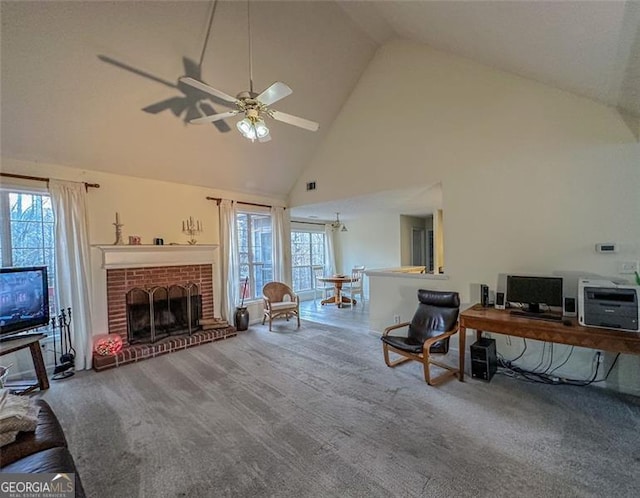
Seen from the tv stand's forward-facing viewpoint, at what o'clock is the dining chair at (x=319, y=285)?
The dining chair is roughly at 10 o'clock from the tv stand.

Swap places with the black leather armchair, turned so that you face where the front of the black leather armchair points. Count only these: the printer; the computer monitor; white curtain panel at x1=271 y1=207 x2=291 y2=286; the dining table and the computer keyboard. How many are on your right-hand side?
2

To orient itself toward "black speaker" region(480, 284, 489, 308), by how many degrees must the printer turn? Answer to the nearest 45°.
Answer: approximately 45° to its right

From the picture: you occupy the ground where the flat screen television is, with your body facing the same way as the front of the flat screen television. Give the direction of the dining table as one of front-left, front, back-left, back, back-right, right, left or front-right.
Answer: front-left

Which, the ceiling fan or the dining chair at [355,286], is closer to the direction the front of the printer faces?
the ceiling fan

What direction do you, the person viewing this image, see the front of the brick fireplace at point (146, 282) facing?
facing the viewer and to the right of the viewer

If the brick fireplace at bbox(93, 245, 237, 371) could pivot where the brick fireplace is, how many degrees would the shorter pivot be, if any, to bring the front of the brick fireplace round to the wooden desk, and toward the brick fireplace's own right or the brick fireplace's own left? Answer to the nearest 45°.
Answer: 0° — it already faces it

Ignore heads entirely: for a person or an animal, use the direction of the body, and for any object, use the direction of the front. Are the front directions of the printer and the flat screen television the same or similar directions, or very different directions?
very different directions

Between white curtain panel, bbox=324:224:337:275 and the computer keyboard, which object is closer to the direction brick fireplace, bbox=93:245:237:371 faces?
the computer keyboard

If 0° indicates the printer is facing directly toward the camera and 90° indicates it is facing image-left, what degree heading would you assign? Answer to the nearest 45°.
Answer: approximately 45°

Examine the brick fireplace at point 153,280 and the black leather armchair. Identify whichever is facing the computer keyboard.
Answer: the brick fireplace

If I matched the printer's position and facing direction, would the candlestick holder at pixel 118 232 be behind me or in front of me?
in front

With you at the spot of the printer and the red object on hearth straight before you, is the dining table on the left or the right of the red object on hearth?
right

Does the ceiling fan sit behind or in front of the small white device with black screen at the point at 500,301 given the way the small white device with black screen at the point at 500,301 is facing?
in front

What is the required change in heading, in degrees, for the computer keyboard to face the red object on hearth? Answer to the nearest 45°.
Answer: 0° — it already faces it
